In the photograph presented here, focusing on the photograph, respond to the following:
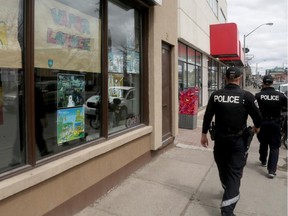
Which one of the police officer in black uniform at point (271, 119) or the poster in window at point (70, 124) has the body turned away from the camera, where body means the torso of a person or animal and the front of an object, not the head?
the police officer in black uniform

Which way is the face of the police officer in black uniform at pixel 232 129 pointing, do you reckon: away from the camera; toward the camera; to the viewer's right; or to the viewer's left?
away from the camera

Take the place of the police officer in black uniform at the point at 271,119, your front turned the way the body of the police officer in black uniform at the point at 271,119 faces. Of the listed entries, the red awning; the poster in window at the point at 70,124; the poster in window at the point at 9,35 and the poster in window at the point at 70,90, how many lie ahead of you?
1

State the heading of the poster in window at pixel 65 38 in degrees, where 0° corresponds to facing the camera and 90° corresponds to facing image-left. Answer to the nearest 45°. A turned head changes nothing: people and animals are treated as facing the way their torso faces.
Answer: approximately 315°

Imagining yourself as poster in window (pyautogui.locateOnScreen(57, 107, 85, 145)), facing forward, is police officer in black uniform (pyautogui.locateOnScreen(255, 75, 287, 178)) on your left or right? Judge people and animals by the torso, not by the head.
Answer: on your left

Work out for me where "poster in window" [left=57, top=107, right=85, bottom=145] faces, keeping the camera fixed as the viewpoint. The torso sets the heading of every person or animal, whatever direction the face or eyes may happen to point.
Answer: facing the viewer and to the right of the viewer

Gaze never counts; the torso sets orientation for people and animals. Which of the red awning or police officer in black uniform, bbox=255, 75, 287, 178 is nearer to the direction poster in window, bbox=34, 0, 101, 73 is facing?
the police officer in black uniform

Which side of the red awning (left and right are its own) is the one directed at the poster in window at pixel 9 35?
right

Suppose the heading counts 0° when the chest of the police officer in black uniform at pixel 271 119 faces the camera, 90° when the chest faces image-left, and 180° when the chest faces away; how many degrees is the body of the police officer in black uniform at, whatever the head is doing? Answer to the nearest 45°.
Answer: approximately 180°
